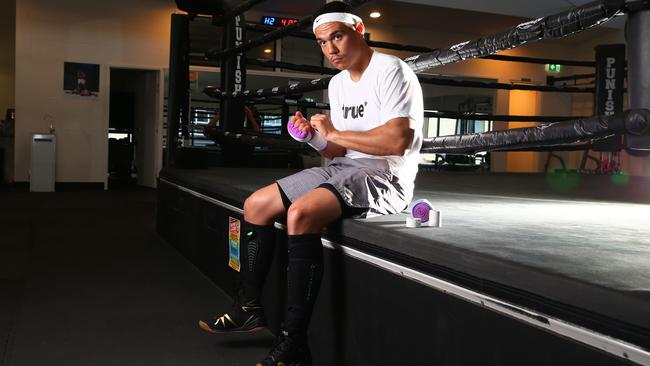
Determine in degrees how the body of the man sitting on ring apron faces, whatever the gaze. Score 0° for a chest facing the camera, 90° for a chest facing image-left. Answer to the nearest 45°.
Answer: approximately 45°

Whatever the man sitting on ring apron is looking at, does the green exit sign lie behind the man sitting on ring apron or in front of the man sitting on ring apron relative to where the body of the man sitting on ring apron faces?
behind

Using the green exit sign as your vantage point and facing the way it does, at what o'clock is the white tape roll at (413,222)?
The white tape roll is roughly at 12 o'clock from the green exit sign.

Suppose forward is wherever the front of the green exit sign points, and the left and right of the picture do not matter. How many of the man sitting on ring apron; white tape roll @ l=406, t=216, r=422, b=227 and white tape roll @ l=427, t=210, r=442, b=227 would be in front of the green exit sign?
3

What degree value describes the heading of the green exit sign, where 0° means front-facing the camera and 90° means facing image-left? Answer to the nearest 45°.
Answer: approximately 0°
